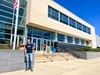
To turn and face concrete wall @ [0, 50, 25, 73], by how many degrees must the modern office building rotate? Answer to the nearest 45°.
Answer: approximately 45° to its right

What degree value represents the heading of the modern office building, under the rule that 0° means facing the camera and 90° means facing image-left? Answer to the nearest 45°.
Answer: approximately 315°
